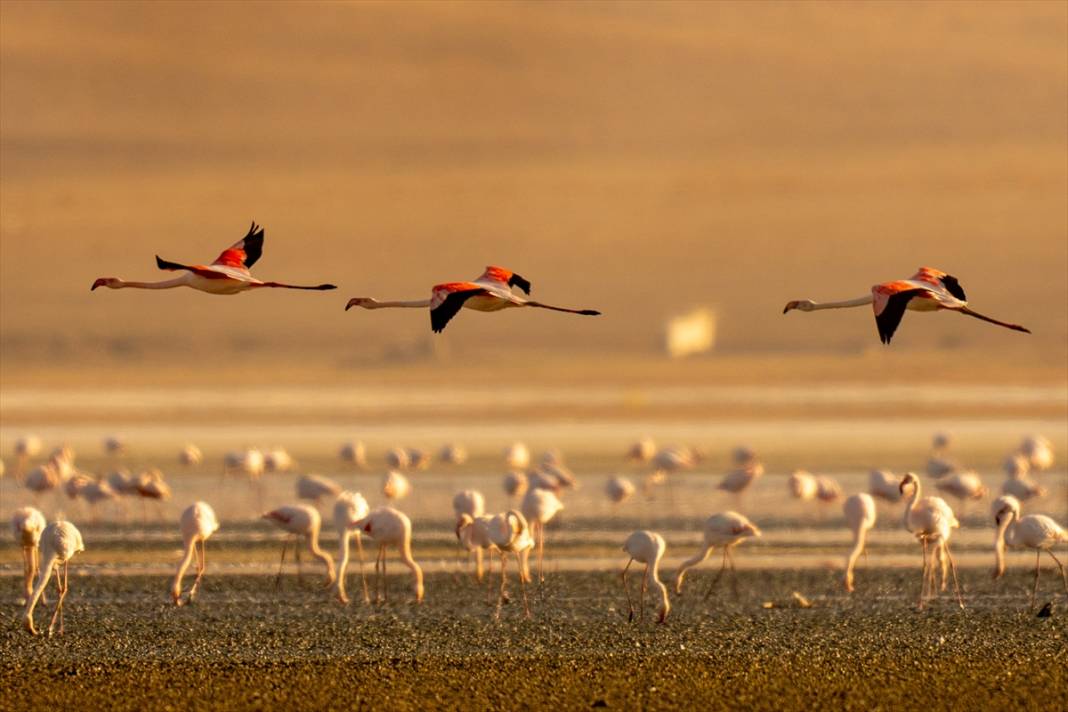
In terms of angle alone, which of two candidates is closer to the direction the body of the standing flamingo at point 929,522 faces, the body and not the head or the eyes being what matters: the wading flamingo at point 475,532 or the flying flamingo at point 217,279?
the wading flamingo

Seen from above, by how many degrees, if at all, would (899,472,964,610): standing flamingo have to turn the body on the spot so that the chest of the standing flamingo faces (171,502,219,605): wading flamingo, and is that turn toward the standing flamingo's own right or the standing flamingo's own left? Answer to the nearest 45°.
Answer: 0° — it already faces it

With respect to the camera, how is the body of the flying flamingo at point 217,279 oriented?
to the viewer's left

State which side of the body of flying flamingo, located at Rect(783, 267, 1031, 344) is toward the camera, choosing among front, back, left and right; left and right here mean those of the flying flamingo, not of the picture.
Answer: left

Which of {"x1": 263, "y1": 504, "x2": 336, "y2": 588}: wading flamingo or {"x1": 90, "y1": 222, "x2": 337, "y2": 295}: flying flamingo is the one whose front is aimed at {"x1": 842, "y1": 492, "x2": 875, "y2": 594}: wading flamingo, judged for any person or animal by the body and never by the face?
{"x1": 263, "y1": 504, "x2": 336, "y2": 588}: wading flamingo

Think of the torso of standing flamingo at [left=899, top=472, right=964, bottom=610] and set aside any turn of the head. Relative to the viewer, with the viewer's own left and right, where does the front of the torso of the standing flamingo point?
facing to the left of the viewer

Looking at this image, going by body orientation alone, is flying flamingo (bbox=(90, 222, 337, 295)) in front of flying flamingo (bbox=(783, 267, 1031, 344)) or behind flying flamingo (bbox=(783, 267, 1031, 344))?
in front

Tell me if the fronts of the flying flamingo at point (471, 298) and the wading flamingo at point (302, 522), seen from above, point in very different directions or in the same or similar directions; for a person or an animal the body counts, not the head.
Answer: very different directions

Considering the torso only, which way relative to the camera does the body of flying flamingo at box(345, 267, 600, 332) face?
to the viewer's left

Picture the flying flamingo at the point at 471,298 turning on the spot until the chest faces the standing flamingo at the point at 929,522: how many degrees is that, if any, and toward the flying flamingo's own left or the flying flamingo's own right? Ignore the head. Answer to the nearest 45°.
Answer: approximately 135° to the flying flamingo's own right

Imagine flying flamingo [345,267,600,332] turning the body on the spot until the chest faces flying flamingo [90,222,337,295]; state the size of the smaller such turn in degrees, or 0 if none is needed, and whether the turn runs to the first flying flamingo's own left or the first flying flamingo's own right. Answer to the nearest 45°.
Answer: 0° — it already faces it

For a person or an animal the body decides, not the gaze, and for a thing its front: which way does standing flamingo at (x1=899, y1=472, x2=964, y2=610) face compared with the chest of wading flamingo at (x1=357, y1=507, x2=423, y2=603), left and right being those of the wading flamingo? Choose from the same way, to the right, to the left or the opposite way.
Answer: the opposite way

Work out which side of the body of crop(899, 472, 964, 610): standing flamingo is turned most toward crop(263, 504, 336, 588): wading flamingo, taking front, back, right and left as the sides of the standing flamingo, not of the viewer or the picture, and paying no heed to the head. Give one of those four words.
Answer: front

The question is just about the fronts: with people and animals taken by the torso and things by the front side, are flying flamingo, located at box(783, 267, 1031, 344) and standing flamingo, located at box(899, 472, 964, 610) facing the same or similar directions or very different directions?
same or similar directions

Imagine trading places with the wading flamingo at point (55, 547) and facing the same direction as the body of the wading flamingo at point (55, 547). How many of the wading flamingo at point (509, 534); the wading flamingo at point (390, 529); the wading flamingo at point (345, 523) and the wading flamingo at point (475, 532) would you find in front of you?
0
